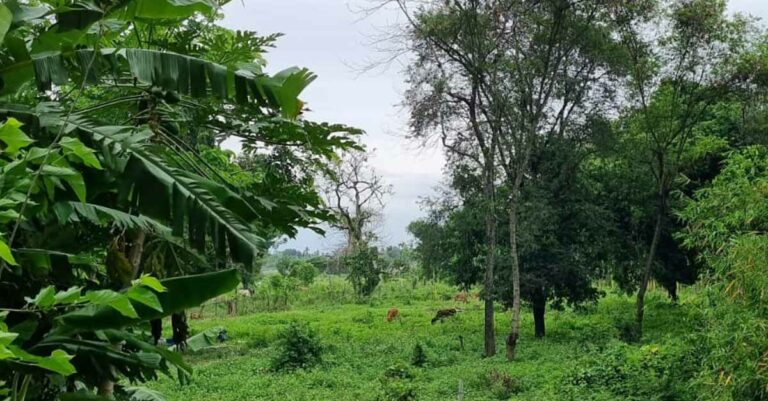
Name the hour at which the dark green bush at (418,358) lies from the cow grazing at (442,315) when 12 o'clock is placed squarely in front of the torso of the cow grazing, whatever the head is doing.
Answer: The dark green bush is roughly at 9 o'clock from the cow grazing.

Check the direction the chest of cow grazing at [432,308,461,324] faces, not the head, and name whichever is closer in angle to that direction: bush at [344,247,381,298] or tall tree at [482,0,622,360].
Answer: the bush

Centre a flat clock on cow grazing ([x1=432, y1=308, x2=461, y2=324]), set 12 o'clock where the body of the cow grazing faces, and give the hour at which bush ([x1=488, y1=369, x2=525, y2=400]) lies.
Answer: The bush is roughly at 9 o'clock from the cow grazing.

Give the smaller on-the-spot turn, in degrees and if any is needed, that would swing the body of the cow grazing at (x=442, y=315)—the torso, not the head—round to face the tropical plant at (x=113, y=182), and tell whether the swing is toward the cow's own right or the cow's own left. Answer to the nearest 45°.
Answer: approximately 90° to the cow's own left

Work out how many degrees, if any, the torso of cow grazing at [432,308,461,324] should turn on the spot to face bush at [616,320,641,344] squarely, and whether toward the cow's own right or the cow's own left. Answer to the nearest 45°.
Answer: approximately 135° to the cow's own left

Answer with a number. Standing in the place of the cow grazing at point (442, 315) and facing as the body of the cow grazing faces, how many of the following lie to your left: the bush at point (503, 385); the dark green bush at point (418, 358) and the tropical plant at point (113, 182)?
3

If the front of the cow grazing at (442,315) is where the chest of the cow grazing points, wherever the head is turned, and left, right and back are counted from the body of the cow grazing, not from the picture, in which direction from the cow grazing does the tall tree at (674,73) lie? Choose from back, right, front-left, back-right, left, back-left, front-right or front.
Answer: back-left

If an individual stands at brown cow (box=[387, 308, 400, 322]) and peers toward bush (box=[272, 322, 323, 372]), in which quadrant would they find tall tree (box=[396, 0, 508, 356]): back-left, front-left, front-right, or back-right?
front-left

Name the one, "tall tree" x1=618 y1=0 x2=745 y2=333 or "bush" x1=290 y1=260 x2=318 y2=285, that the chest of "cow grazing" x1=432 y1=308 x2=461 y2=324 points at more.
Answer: the bush

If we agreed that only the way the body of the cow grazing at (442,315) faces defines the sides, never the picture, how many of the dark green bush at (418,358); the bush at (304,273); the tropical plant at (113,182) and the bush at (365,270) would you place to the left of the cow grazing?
2

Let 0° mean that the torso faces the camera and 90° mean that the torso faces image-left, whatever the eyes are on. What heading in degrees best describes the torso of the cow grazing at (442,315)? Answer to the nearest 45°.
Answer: approximately 90°
